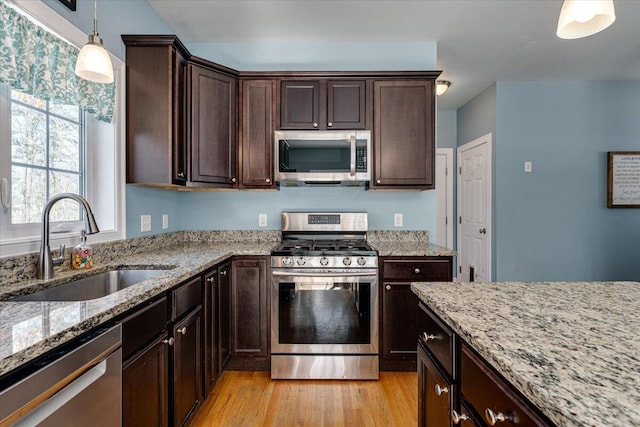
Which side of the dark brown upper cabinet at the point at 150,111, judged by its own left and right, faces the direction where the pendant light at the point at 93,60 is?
right

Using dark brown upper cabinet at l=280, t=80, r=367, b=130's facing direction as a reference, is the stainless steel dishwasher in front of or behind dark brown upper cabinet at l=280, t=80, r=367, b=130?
in front

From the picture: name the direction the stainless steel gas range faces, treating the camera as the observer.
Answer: facing the viewer

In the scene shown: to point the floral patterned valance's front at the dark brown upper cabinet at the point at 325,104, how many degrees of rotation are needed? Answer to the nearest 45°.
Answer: approximately 45° to its left

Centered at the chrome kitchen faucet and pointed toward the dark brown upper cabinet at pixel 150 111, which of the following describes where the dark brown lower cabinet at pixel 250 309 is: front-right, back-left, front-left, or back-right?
front-right

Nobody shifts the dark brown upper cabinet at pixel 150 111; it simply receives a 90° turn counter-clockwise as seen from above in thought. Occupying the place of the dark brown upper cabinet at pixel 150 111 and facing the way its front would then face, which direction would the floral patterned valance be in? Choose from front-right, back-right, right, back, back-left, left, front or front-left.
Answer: back-left

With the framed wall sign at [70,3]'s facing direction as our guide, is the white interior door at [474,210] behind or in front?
in front

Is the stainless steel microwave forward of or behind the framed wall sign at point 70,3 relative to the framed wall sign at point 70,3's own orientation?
forward

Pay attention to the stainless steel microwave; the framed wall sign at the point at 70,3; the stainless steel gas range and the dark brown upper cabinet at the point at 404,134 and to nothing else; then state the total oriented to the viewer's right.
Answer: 1

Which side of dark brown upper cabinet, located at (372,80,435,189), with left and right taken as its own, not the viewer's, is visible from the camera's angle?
front

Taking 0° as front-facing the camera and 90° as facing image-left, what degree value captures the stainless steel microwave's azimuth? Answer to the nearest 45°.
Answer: approximately 0°

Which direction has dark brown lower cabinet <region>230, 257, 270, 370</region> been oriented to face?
toward the camera
